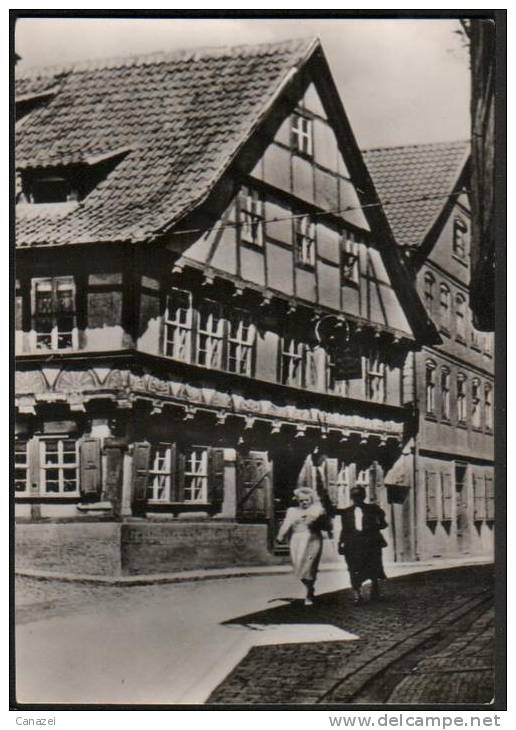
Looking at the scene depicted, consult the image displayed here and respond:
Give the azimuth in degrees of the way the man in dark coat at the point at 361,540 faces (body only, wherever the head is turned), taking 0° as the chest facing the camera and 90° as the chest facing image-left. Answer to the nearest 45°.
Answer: approximately 0°

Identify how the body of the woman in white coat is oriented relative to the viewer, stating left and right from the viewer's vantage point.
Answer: facing the viewer

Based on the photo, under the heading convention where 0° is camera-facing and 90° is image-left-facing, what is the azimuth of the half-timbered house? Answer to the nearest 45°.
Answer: approximately 315°

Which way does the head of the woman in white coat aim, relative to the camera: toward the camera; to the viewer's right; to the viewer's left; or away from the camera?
toward the camera
